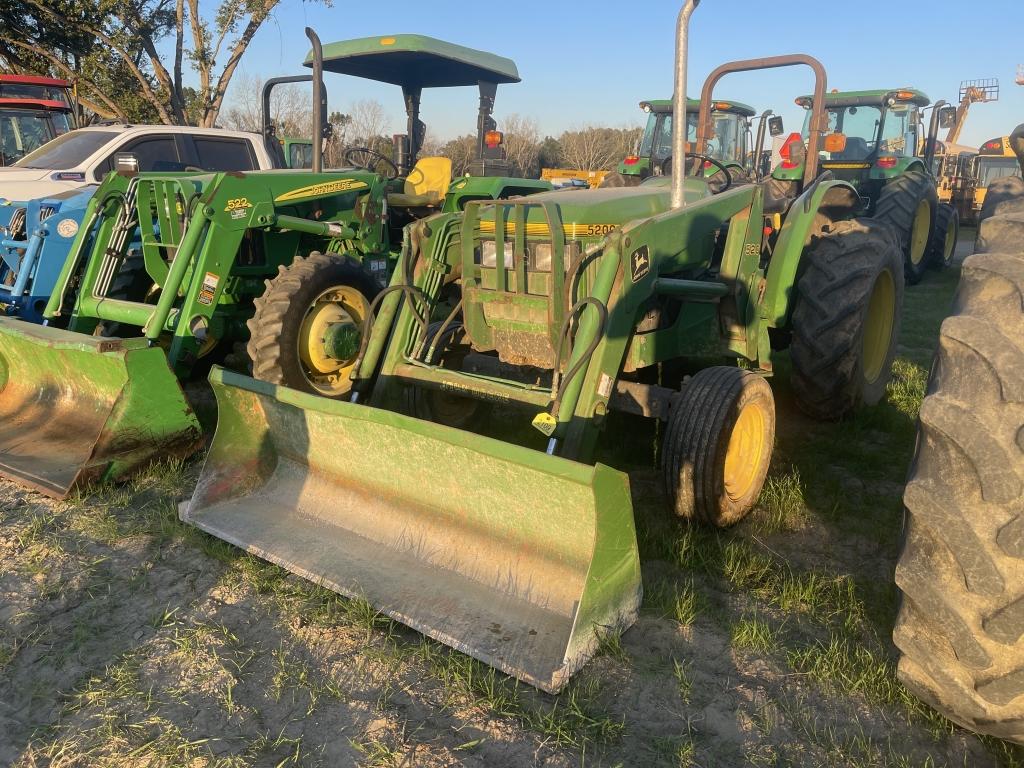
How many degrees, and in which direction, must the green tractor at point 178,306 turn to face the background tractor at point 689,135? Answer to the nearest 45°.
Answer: approximately 180°

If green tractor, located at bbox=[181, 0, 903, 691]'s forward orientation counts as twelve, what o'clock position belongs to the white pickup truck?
The white pickup truck is roughly at 3 o'clock from the green tractor.

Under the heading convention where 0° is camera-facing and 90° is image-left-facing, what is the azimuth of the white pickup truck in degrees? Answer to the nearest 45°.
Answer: approximately 45°

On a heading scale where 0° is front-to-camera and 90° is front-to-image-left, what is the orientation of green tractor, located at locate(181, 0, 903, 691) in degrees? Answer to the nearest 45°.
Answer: approximately 45°

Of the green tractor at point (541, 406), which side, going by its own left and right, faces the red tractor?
right

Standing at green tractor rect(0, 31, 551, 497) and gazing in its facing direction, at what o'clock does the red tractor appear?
The red tractor is roughly at 4 o'clock from the green tractor.
